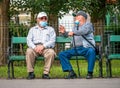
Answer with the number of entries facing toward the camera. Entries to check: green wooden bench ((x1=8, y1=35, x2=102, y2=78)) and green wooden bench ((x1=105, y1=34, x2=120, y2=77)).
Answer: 2

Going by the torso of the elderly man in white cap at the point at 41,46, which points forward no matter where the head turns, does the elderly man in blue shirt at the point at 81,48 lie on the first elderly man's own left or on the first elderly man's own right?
on the first elderly man's own left

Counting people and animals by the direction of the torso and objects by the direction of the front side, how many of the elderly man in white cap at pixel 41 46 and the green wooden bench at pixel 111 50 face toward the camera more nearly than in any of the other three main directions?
2

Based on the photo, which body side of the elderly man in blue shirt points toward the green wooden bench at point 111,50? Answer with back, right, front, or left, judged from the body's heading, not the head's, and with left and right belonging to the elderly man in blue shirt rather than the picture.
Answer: back

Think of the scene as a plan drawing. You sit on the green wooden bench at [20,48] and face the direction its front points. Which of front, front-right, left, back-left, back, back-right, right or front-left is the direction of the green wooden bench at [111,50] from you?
left

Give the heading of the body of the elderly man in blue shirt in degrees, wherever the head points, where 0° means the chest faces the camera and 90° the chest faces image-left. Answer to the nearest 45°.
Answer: approximately 45°

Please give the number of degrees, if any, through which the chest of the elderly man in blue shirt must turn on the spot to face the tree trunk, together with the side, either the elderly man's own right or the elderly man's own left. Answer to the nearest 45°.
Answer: approximately 90° to the elderly man's own right

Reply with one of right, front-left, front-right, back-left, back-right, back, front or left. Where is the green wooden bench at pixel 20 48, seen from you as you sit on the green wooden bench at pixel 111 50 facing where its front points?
right

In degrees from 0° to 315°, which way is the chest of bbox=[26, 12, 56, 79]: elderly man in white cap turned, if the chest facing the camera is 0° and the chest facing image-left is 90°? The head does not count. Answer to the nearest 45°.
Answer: approximately 0°
